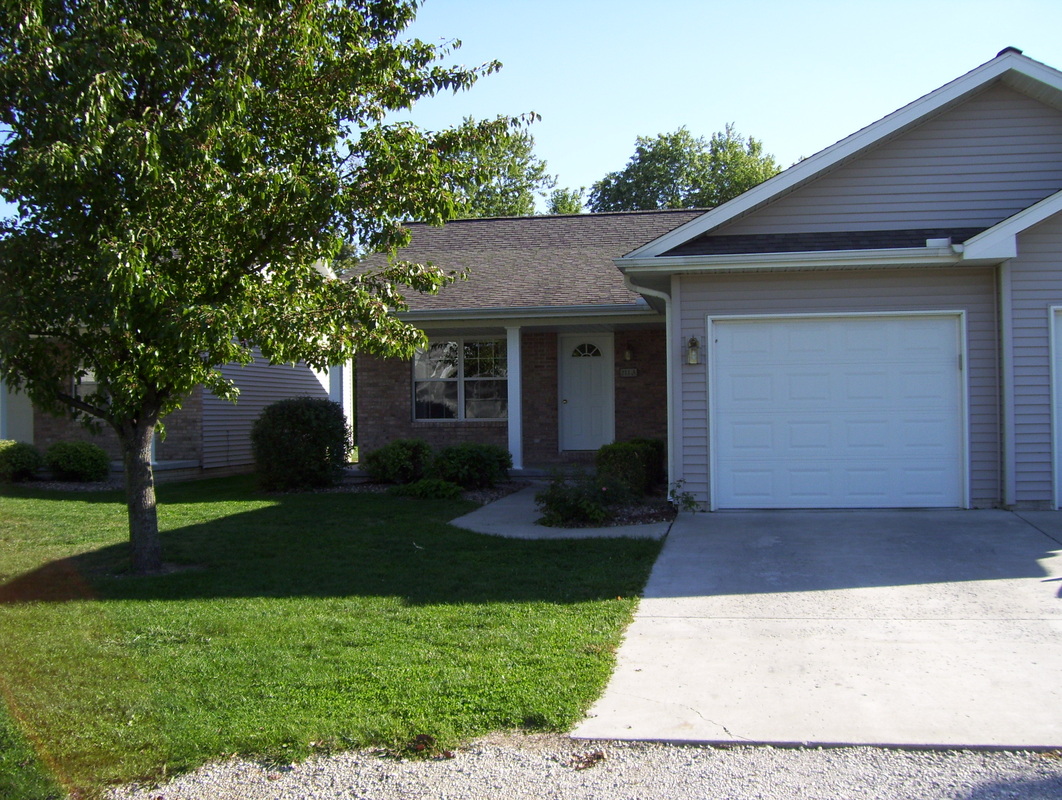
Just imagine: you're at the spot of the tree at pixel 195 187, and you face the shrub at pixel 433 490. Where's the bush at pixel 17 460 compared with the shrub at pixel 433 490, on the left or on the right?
left

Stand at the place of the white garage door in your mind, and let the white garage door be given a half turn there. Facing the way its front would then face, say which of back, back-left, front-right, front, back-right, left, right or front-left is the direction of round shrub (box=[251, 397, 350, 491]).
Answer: left

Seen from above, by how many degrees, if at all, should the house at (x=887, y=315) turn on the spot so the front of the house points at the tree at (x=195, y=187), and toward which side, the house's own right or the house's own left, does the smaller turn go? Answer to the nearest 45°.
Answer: approximately 45° to the house's own right

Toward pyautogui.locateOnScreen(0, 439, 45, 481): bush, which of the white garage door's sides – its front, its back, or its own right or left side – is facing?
right

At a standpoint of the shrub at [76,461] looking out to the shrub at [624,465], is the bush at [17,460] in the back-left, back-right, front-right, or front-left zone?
back-right

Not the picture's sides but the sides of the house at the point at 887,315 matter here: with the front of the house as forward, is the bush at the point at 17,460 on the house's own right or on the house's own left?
on the house's own right

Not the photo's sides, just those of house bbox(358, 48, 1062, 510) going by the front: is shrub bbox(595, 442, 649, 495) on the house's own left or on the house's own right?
on the house's own right

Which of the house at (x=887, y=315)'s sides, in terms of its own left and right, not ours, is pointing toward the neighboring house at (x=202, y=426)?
right

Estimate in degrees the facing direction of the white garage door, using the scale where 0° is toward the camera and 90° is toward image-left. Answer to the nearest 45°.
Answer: approximately 0°
